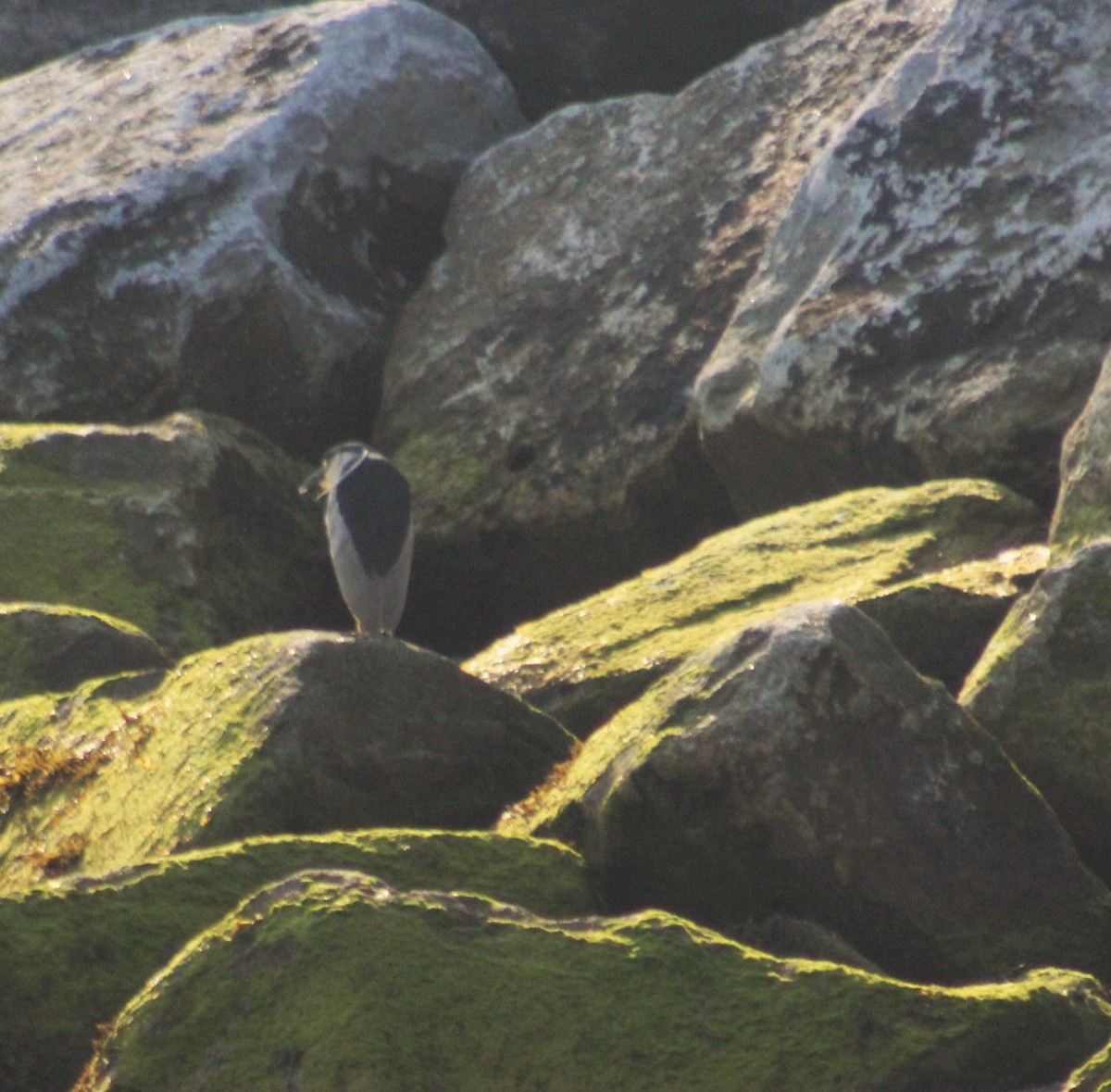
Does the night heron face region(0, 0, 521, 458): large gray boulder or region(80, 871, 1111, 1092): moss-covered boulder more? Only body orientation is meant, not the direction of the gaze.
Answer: the large gray boulder

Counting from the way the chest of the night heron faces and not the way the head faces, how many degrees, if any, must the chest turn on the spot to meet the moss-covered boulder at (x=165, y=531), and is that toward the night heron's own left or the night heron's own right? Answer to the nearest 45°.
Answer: approximately 45° to the night heron's own left

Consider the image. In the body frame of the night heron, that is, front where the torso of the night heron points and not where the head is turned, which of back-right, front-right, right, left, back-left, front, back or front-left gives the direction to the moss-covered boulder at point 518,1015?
back-left

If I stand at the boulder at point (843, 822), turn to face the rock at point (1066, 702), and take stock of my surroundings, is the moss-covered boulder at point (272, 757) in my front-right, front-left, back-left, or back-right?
back-left

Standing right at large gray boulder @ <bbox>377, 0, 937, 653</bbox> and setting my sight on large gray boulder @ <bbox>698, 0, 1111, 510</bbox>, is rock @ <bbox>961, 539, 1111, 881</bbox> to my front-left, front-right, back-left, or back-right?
front-right

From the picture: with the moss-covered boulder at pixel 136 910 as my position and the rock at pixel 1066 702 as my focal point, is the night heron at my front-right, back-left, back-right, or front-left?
front-left

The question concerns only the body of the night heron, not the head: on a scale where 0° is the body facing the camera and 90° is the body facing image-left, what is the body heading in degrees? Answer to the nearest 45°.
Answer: approximately 135°

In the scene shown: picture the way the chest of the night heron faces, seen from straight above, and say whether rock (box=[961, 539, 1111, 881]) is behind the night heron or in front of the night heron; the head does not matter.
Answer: behind

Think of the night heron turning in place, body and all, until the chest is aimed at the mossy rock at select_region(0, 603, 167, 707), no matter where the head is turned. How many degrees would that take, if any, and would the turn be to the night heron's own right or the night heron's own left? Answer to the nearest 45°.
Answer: approximately 90° to the night heron's own left

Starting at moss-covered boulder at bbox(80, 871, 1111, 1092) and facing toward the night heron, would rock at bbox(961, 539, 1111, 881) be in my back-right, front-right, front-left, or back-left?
front-right

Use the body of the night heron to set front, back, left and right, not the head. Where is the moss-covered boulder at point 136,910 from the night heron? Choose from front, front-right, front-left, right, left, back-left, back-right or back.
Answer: back-left
